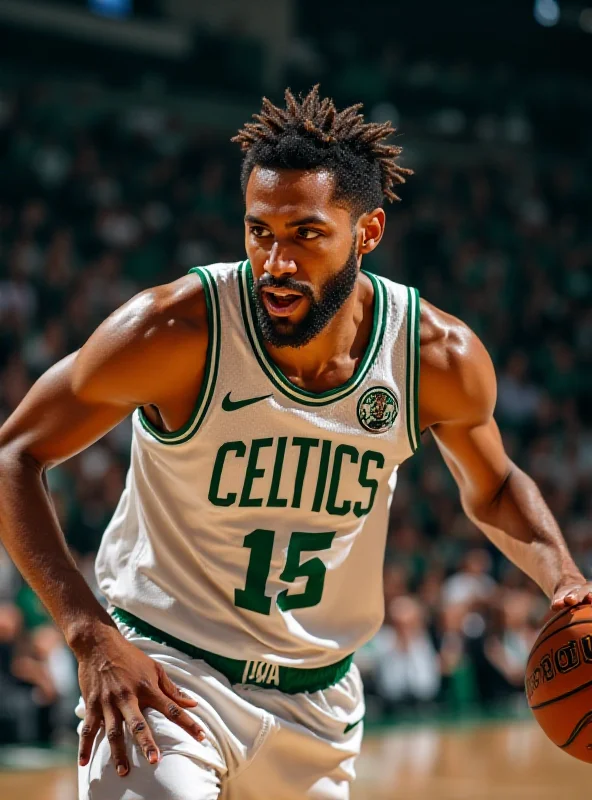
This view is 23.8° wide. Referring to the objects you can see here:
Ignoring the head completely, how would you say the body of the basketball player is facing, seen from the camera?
toward the camera
